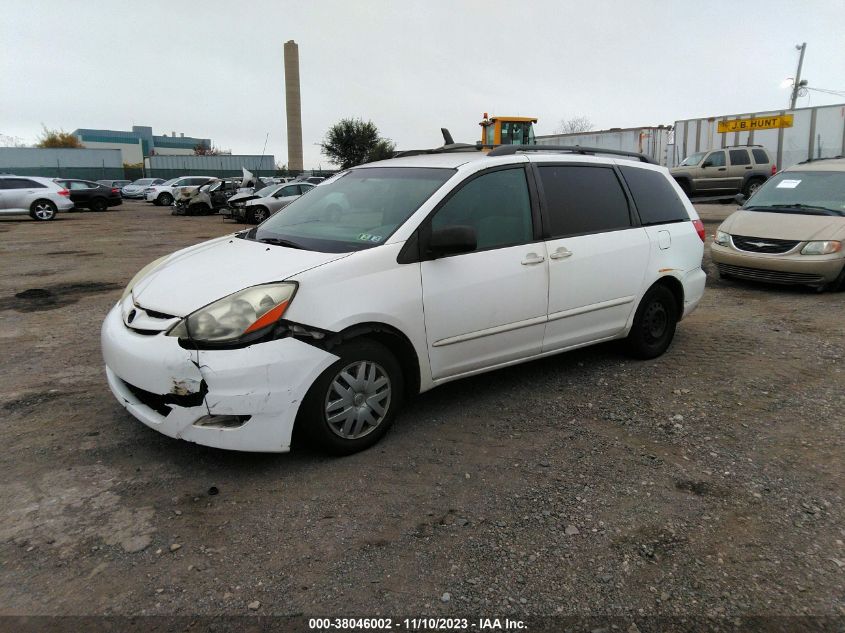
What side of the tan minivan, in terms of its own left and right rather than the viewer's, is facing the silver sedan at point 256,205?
right

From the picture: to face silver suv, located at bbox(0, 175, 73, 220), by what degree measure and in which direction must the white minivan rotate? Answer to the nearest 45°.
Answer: approximately 90° to its right

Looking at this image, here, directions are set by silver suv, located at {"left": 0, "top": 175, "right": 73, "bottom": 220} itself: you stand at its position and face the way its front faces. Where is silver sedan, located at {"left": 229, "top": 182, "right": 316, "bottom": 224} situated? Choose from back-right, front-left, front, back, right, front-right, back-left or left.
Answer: back-left

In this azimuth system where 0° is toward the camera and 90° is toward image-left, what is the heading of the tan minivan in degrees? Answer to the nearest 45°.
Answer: approximately 45°

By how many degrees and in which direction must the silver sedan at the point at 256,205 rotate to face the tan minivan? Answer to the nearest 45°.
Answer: approximately 90° to its left

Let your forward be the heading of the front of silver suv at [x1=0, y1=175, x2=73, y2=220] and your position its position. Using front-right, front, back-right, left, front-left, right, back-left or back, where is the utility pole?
back

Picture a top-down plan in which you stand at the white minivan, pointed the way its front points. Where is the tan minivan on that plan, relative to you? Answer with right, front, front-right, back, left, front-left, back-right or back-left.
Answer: back

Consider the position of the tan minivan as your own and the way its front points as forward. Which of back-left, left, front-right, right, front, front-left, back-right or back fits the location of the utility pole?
back-right

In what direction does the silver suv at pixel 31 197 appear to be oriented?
to the viewer's left

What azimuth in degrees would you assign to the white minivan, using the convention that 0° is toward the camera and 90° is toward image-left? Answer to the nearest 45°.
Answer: approximately 45°
